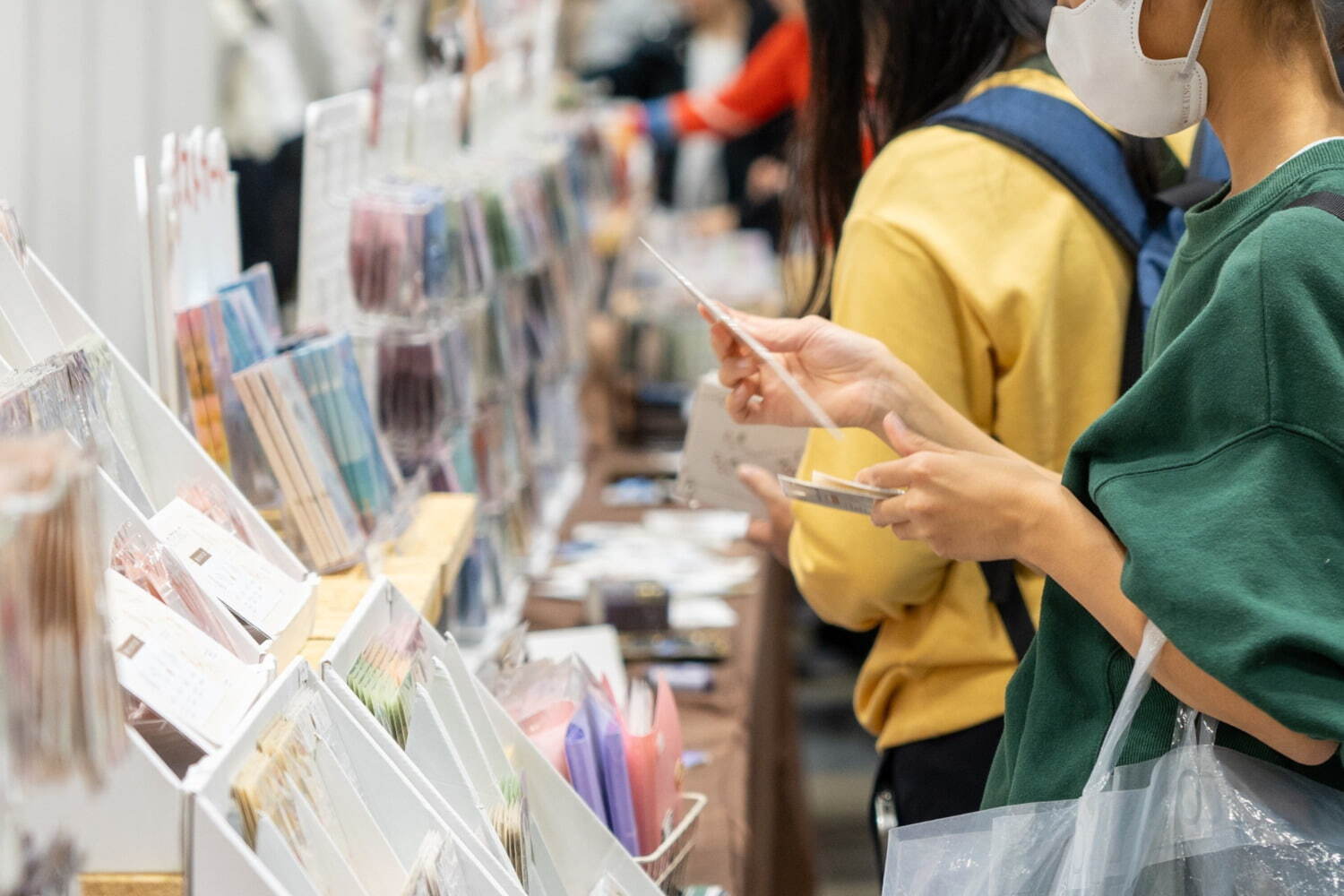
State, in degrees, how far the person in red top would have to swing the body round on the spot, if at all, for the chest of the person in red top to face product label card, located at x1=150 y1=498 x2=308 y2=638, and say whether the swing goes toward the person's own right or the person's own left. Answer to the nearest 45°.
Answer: approximately 90° to the person's own left

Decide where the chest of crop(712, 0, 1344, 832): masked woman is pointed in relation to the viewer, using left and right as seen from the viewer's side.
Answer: facing to the left of the viewer

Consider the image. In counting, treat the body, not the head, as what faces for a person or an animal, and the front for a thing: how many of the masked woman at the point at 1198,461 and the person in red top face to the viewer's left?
2

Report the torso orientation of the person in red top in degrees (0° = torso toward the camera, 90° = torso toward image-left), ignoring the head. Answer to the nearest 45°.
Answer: approximately 90°

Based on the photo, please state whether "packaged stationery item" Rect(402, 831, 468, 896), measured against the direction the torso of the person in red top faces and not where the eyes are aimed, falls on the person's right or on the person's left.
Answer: on the person's left

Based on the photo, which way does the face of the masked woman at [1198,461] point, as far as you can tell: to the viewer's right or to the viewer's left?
to the viewer's left
